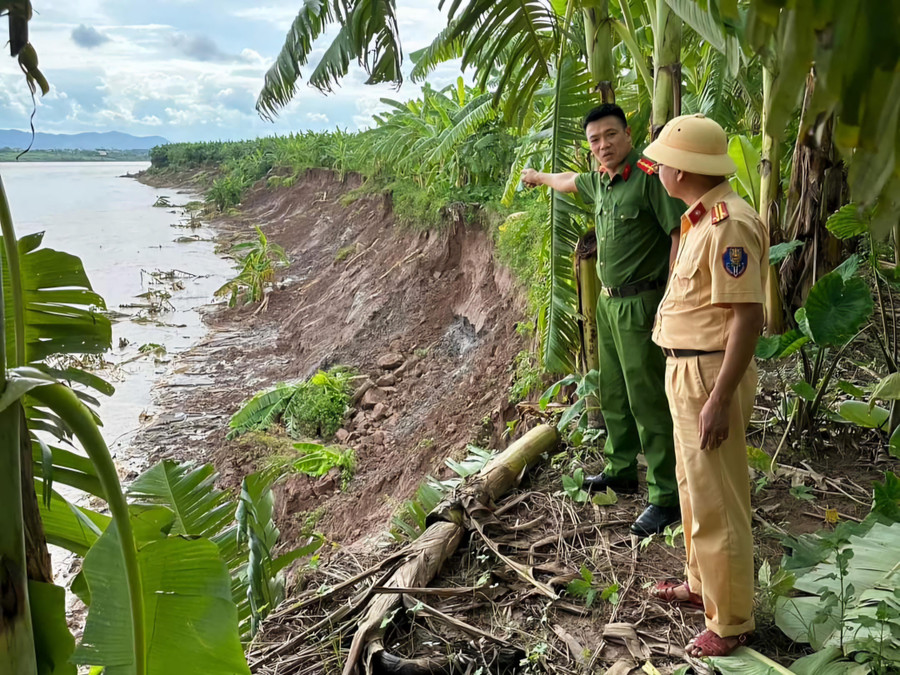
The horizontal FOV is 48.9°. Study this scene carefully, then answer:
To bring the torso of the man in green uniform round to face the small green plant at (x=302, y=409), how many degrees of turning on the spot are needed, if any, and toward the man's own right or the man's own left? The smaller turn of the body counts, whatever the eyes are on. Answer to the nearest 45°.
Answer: approximately 90° to the man's own right

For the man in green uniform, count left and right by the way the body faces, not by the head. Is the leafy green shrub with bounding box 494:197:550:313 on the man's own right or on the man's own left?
on the man's own right

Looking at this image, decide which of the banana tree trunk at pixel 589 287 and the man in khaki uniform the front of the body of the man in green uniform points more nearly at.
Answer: the man in khaki uniform

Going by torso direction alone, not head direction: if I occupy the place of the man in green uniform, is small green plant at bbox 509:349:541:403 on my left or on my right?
on my right

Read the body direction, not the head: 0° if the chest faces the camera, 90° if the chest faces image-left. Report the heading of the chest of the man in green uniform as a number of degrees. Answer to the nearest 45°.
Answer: approximately 45°

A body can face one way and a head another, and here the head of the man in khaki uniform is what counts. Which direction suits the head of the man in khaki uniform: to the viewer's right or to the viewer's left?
to the viewer's left

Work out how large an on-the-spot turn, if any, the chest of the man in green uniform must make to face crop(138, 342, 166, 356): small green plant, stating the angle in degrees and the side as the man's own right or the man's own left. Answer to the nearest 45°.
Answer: approximately 90° to the man's own right
